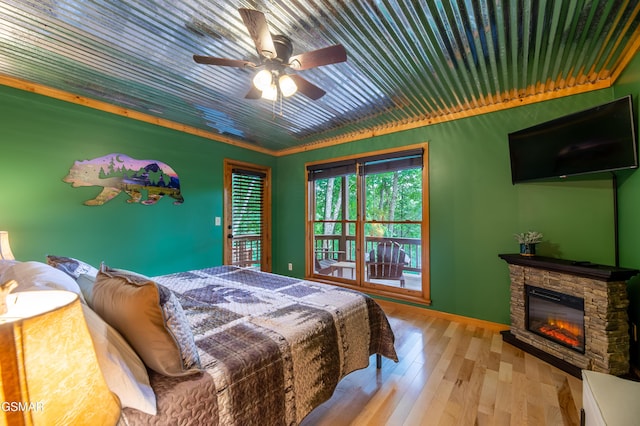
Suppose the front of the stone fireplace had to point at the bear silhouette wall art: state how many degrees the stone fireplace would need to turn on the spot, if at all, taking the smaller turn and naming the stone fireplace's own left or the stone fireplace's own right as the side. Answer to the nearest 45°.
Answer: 0° — it already faces it

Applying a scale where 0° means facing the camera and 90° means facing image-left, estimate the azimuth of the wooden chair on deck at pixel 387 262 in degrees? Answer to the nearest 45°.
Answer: approximately 180°

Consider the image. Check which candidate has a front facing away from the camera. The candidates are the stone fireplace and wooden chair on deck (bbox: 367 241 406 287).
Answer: the wooden chair on deck

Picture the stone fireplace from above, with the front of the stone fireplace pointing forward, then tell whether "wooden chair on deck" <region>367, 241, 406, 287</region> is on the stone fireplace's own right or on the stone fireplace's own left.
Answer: on the stone fireplace's own right

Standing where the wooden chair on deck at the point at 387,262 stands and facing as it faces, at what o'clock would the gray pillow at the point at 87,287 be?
The gray pillow is roughly at 7 o'clock from the wooden chair on deck.

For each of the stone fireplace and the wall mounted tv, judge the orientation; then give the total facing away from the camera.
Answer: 0

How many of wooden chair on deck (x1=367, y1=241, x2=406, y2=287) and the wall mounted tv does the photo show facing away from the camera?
1

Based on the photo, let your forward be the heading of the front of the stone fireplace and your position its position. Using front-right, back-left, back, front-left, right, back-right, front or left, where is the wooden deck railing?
front-right
